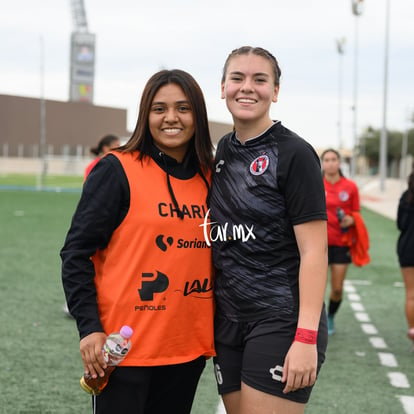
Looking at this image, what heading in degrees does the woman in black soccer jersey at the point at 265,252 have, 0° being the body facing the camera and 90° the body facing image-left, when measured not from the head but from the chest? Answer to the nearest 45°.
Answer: approximately 45°

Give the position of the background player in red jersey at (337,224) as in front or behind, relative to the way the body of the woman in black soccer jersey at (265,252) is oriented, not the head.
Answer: behind

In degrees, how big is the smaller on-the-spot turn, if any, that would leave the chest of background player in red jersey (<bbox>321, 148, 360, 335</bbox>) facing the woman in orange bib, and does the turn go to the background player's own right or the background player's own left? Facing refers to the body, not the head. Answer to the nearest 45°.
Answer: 0° — they already face them

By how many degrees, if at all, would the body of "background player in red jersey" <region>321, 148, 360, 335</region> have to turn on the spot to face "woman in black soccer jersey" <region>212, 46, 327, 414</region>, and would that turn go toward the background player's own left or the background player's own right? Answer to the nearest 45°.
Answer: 0° — they already face them
